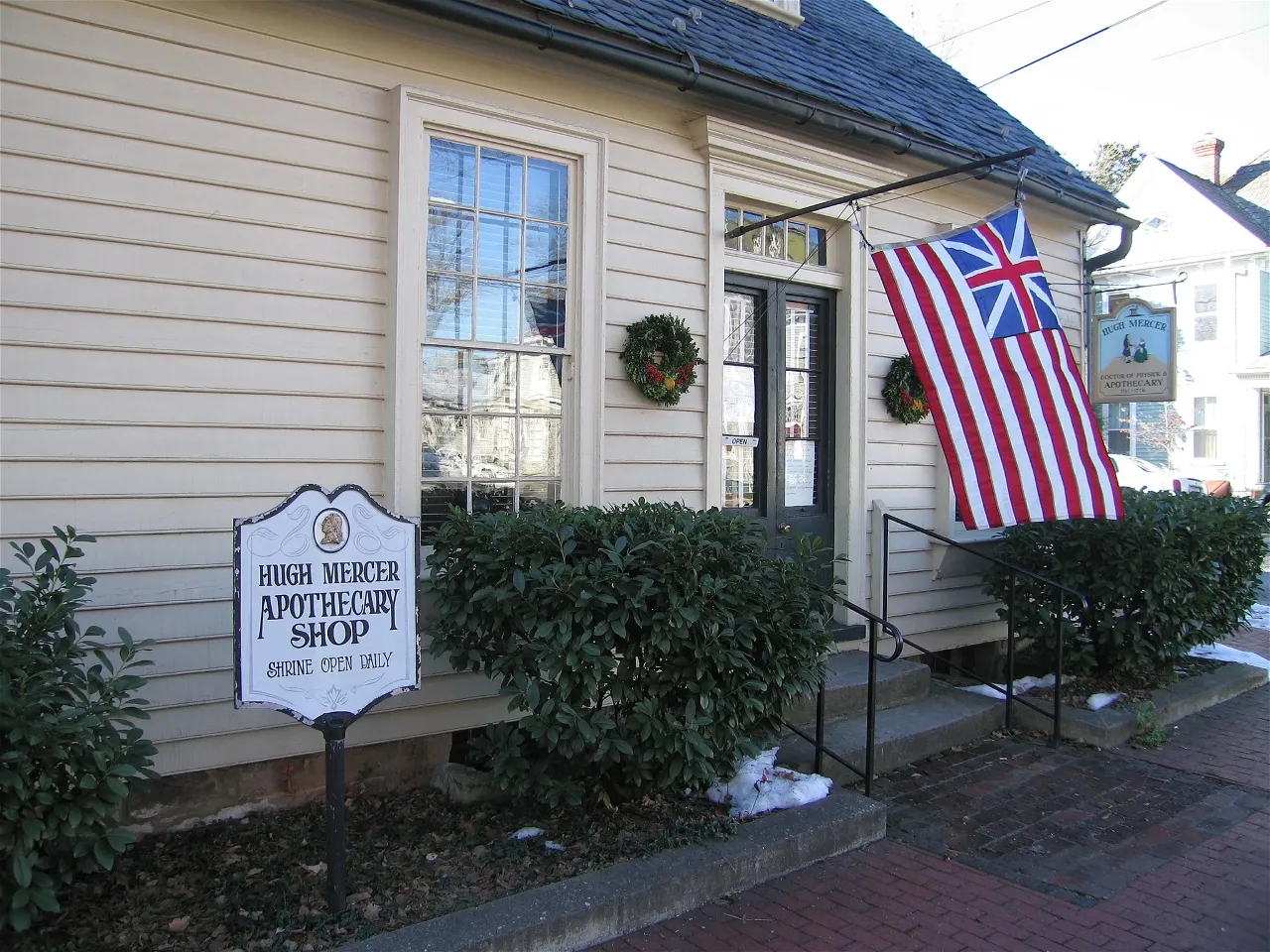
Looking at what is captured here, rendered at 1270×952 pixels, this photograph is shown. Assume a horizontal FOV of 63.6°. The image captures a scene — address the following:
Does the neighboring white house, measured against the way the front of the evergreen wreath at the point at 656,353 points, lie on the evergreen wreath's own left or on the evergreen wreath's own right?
on the evergreen wreath's own left

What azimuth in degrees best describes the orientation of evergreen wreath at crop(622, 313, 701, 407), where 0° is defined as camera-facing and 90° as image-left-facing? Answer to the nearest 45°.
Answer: approximately 315°

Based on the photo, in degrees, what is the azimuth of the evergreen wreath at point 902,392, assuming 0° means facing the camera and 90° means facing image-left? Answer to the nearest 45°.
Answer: approximately 315°

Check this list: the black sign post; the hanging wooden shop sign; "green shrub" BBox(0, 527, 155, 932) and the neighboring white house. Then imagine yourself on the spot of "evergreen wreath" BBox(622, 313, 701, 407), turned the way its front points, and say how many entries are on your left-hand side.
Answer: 2

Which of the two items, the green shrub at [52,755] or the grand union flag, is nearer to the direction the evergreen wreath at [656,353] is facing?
the grand union flag

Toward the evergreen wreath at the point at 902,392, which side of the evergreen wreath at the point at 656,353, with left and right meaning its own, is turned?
left

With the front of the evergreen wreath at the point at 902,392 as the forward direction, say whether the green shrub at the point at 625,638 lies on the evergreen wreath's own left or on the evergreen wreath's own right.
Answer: on the evergreen wreath's own right

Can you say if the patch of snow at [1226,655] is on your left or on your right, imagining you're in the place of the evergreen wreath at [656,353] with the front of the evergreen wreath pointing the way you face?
on your left

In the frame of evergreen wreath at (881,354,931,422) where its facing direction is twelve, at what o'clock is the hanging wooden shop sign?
The hanging wooden shop sign is roughly at 9 o'clock from the evergreen wreath.
